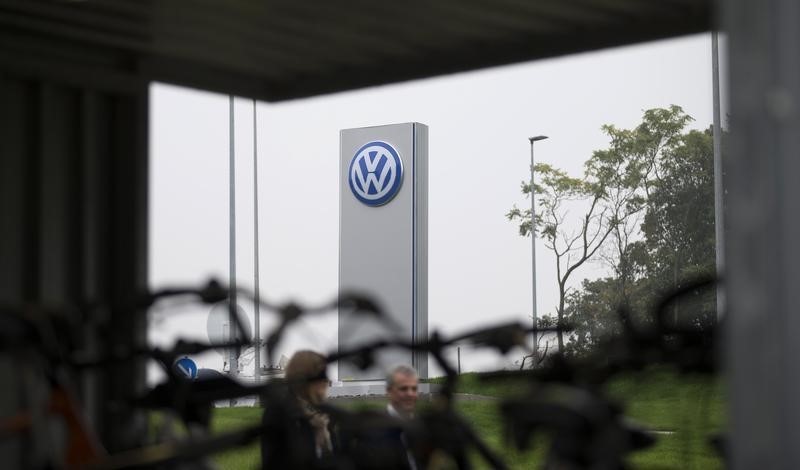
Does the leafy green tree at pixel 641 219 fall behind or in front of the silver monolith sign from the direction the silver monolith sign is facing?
behind

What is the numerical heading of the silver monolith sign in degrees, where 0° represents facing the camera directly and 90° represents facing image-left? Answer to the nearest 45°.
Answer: approximately 45°
